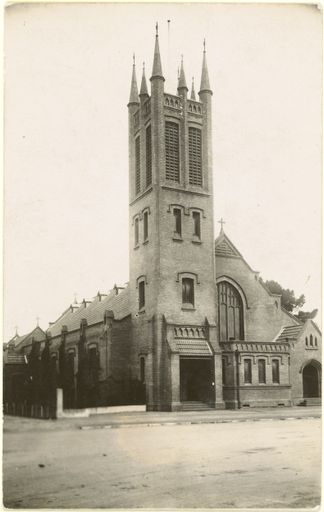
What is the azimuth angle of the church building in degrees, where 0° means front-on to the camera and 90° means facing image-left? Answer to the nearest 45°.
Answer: approximately 315°
